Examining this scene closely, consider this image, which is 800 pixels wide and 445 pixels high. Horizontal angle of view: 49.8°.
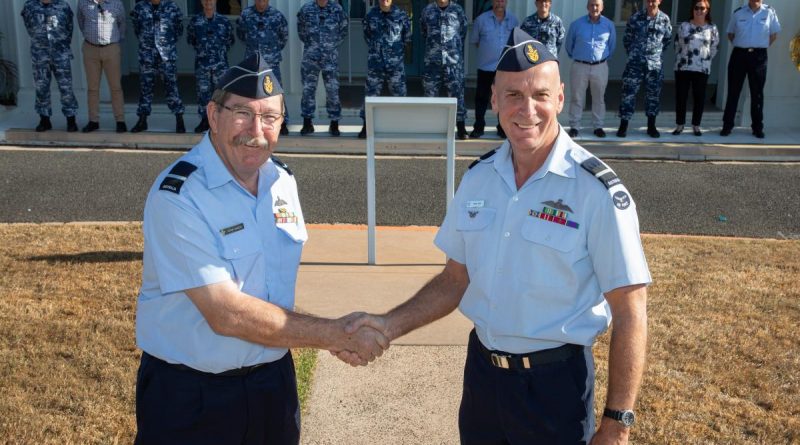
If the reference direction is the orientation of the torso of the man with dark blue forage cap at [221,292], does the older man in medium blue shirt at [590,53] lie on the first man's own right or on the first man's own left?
on the first man's own left

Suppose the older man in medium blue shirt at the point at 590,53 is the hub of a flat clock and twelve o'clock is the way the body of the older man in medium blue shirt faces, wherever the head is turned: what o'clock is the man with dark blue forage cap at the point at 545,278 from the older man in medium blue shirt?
The man with dark blue forage cap is roughly at 12 o'clock from the older man in medium blue shirt.

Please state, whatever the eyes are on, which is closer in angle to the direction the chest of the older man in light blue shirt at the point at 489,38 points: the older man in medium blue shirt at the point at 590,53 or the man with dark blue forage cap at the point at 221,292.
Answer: the man with dark blue forage cap

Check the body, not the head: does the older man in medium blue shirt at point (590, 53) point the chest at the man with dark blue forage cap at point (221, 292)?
yes

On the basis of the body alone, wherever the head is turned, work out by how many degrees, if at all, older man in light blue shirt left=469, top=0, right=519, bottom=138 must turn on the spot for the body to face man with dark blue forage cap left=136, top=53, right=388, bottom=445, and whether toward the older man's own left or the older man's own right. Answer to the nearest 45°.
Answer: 0° — they already face them

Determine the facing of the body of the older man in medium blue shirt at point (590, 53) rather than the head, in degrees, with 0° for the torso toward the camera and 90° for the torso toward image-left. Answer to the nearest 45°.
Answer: approximately 0°

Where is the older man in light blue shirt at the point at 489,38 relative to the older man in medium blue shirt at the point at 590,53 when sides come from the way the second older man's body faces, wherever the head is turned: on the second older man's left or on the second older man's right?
on the second older man's right

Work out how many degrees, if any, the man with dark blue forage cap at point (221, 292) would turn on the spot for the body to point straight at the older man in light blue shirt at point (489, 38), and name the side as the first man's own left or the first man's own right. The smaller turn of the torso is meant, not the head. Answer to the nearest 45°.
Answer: approximately 135° to the first man's own left

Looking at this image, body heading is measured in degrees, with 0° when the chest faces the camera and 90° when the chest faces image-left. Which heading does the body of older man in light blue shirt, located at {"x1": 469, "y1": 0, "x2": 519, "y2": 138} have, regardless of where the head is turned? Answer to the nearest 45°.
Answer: approximately 0°

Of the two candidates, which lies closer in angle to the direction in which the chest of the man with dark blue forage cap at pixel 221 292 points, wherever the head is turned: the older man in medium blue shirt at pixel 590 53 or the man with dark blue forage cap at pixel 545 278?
the man with dark blue forage cap
